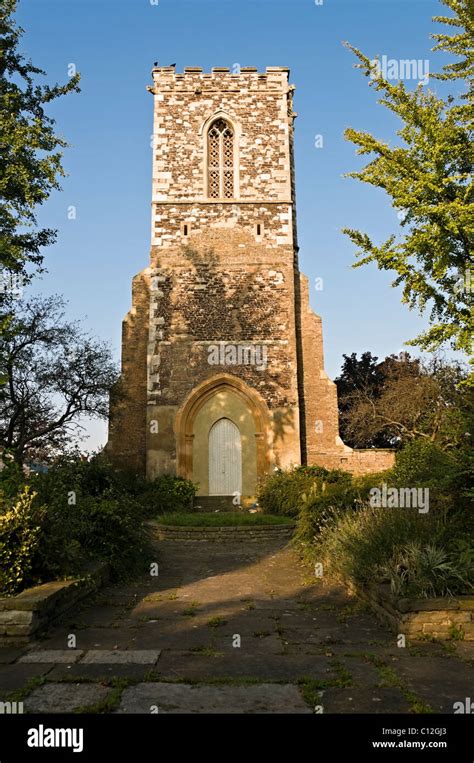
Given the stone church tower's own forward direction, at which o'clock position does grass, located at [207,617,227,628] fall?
The grass is roughly at 12 o'clock from the stone church tower.

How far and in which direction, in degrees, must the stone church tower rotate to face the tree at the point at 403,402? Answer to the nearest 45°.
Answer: approximately 135° to its left

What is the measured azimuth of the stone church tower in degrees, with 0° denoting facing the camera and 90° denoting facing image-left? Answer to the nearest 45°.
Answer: approximately 0°

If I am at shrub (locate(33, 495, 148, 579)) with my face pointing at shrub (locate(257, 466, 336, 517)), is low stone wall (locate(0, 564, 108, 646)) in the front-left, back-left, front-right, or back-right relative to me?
back-right

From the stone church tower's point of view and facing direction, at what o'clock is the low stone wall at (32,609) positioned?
The low stone wall is roughly at 12 o'clock from the stone church tower.

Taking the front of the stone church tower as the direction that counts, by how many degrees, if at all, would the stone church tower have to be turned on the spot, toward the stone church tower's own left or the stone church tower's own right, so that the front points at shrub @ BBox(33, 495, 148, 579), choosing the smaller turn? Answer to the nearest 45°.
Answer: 0° — it already faces it

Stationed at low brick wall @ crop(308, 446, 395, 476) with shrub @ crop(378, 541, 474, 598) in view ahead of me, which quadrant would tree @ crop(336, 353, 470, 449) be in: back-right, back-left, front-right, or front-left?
back-left
